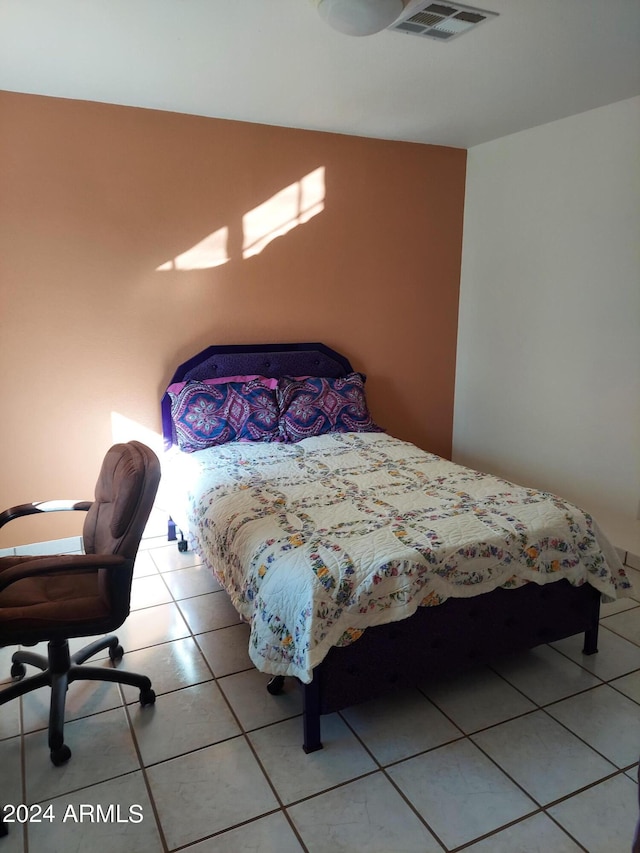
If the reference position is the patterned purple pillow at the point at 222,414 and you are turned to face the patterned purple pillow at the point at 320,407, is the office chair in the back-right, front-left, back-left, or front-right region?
back-right

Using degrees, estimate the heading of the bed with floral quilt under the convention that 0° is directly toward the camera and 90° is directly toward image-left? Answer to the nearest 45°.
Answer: approximately 315°

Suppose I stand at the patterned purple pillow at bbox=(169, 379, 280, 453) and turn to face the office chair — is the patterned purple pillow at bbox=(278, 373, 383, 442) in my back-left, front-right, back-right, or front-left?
back-left
